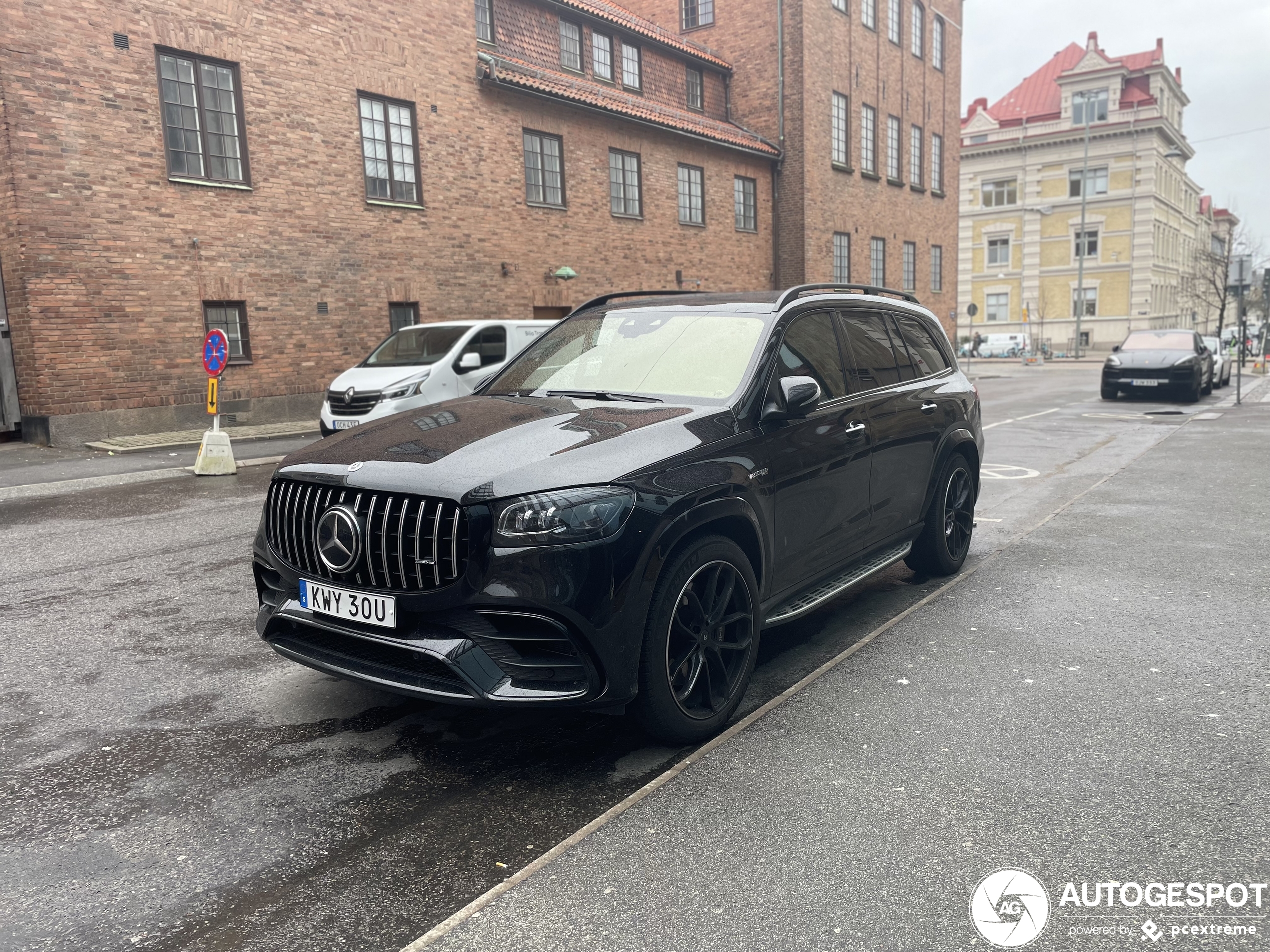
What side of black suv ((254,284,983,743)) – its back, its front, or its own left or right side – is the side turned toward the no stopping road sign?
right

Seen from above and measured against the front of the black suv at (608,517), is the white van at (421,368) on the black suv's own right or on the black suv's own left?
on the black suv's own right

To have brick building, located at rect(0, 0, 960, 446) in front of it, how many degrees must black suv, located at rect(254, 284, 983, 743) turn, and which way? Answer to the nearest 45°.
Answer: approximately 135° to its right

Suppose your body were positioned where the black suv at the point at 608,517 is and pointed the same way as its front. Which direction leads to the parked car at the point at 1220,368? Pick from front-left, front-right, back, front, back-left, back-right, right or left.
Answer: back

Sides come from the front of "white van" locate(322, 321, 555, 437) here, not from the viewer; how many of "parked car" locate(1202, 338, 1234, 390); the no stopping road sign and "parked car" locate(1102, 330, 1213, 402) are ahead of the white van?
1

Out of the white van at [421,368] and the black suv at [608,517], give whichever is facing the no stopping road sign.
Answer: the white van

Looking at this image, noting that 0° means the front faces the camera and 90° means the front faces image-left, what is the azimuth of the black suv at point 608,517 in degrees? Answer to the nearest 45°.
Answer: approximately 45°

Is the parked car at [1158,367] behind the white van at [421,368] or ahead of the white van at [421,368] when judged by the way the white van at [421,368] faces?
behind

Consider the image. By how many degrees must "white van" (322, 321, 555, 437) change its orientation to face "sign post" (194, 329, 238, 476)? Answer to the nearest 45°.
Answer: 0° — it already faces it

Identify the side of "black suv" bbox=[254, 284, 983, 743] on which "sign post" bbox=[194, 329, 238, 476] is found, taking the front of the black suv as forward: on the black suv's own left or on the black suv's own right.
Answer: on the black suv's own right

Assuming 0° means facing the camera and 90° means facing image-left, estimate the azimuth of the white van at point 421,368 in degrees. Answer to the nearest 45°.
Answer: approximately 45°

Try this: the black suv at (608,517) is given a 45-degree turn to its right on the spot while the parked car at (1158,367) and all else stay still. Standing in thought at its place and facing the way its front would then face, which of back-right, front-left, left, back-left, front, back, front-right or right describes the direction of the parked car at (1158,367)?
back-right

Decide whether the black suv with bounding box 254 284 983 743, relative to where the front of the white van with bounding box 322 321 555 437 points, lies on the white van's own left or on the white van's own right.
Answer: on the white van's own left

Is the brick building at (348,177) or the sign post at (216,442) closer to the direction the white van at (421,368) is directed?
the sign post
